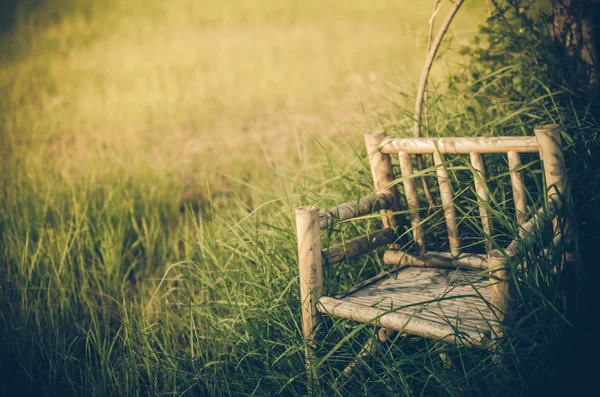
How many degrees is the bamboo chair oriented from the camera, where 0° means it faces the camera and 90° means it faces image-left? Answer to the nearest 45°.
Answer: approximately 45°
